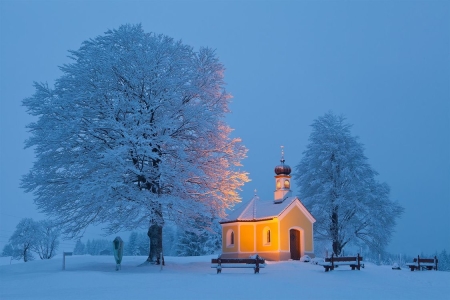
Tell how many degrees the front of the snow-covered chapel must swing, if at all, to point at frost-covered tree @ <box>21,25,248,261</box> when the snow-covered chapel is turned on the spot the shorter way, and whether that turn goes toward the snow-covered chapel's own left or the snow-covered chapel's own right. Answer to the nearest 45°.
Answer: approximately 90° to the snow-covered chapel's own right

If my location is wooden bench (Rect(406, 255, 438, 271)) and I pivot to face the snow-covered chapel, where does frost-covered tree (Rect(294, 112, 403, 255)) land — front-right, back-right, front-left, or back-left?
front-right

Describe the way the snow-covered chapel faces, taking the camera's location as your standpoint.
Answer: facing the viewer and to the right of the viewer

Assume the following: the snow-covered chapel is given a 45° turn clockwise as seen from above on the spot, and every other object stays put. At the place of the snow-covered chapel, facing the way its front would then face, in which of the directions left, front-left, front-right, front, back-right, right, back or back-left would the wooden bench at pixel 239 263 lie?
front

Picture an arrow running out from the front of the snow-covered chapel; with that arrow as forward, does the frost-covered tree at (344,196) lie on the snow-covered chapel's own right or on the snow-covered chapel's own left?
on the snow-covered chapel's own left

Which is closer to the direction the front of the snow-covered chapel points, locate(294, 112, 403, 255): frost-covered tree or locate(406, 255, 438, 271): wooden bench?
the wooden bench

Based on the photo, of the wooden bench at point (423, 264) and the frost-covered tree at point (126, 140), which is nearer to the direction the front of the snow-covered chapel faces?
the wooden bench

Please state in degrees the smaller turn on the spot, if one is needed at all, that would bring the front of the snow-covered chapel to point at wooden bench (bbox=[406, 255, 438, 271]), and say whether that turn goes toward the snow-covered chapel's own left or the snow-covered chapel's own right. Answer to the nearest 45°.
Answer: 0° — it already faces it

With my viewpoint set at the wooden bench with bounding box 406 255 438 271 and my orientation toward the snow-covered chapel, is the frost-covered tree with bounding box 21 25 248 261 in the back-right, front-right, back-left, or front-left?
front-left
